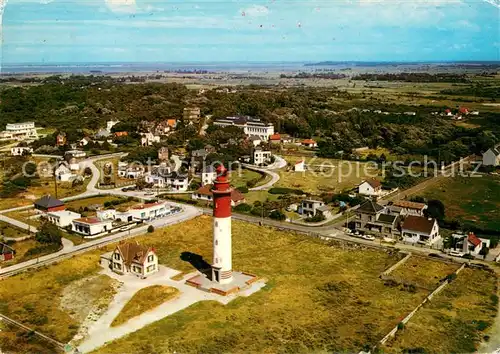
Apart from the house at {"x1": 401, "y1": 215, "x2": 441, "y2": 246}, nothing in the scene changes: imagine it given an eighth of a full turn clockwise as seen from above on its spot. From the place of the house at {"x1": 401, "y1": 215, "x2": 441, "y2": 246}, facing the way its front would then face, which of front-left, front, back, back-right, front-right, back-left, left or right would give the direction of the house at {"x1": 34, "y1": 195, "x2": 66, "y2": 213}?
front

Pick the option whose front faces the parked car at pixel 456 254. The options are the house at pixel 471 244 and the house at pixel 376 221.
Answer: the house at pixel 471 244

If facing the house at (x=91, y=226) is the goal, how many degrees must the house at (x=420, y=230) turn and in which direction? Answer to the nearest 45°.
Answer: approximately 45° to its right

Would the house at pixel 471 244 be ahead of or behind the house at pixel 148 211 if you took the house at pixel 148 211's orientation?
ahead

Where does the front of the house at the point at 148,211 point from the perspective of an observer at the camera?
facing the viewer and to the right of the viewer

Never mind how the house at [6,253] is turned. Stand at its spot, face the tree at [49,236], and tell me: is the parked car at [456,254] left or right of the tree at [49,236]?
right

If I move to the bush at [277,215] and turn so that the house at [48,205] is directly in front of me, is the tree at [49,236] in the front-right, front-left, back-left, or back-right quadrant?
front-left

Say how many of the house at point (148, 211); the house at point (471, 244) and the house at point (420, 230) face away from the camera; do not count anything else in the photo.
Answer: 0

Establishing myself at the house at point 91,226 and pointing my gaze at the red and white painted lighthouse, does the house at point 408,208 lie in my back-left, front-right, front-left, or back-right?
front-left

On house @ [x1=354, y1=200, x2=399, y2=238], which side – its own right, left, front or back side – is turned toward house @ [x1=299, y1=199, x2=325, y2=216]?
right

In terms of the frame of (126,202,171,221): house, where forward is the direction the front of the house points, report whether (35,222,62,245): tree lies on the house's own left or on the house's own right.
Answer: on the house's own right

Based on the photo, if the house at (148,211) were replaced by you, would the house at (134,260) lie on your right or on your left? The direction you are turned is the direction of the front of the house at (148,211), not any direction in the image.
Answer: on your right

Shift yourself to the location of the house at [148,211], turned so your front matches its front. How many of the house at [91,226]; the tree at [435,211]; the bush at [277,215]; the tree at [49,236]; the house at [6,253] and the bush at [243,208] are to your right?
3

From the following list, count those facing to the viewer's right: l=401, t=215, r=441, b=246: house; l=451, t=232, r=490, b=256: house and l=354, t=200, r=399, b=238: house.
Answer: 0

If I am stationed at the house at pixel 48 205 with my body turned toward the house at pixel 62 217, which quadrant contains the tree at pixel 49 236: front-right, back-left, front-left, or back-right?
front-right

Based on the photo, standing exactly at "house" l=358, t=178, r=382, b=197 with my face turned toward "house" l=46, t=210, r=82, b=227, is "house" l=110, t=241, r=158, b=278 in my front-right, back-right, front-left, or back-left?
front-left

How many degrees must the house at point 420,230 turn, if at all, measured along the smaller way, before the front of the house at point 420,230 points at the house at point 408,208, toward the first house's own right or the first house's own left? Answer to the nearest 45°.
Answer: approximately 135° to the first house's own right

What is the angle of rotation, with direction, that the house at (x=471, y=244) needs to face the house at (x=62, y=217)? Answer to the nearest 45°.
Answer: approximately 45° to its right

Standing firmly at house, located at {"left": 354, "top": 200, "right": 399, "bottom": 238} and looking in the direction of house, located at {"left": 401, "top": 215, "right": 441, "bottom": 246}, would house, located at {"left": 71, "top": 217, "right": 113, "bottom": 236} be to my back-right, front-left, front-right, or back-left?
back-right

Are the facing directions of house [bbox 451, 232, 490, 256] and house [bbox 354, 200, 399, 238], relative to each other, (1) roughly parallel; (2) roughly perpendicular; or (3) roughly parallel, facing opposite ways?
roughly parallel

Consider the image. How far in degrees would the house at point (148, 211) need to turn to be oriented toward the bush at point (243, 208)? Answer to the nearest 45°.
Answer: approximately 45° to its left
